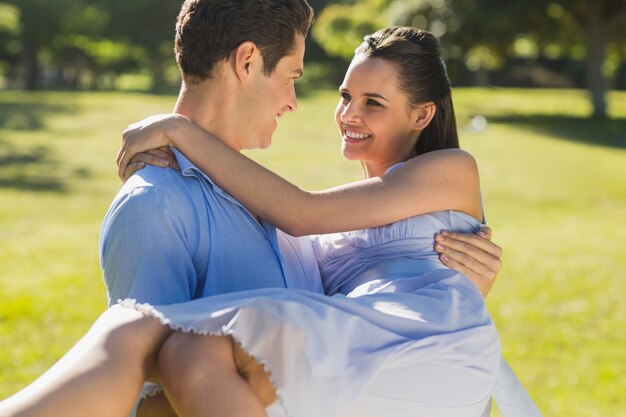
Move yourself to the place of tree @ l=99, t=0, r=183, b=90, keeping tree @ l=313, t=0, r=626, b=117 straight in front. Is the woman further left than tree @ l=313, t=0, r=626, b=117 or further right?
right

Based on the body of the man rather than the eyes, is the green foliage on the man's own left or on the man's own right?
on the man's own left

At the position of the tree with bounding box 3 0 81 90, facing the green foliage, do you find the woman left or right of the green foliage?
right

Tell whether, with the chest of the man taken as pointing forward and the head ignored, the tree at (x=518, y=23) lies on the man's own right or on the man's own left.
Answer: on the man's own left
